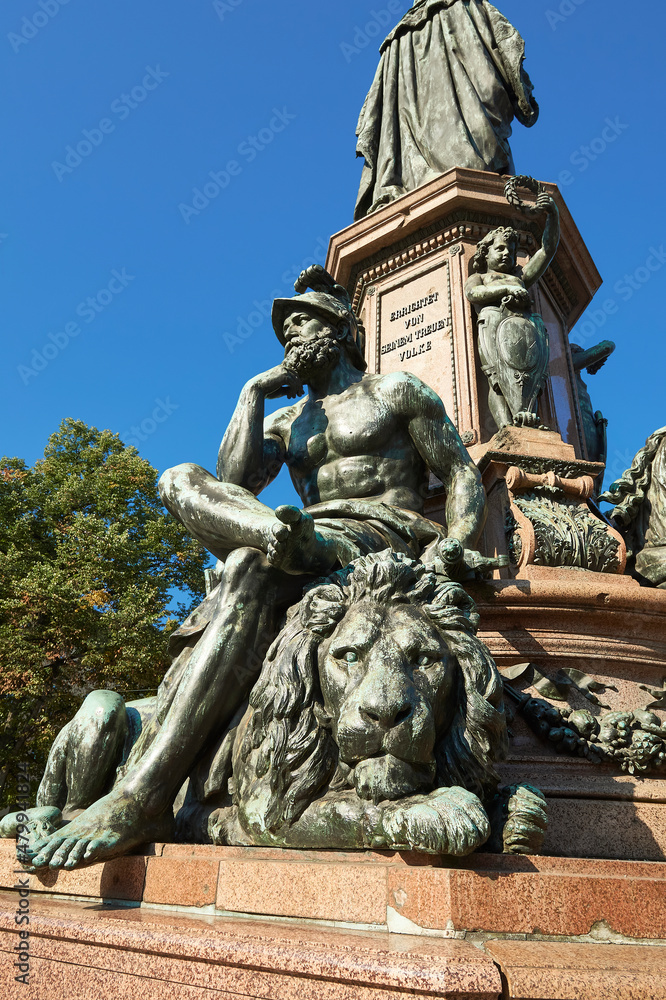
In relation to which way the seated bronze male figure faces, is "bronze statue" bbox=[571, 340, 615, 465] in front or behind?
behind

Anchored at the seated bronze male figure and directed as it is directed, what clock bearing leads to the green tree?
The green tree is roughly at 4 o'clock from the seated bronze male figure.

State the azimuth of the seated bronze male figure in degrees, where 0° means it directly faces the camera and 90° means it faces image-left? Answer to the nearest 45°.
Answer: approximately 45°

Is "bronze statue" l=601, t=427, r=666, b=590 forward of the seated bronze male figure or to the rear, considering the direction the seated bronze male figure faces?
to the rear
